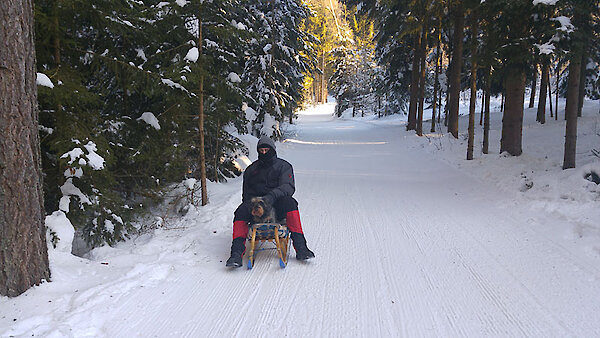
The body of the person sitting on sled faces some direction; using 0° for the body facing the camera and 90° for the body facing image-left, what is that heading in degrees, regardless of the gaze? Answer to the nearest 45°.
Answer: approximately 0°

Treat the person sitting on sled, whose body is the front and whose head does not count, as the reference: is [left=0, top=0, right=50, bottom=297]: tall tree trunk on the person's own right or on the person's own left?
on the person's own right

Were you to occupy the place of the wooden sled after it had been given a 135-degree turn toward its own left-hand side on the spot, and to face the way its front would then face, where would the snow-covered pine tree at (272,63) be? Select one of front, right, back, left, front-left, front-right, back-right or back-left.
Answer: front-left

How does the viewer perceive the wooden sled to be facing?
facing the viewer

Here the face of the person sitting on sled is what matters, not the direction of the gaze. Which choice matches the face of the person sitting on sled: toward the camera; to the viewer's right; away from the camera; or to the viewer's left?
toward the camera

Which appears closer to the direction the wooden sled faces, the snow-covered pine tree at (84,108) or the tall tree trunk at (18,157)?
the tall tree trunk

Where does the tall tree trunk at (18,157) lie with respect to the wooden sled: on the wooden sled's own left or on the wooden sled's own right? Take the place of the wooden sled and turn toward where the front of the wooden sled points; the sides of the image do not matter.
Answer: on the wooden sled's own right

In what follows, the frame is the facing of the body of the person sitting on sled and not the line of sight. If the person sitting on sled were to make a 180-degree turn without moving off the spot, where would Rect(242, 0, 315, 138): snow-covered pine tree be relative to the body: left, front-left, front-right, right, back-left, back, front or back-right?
front
